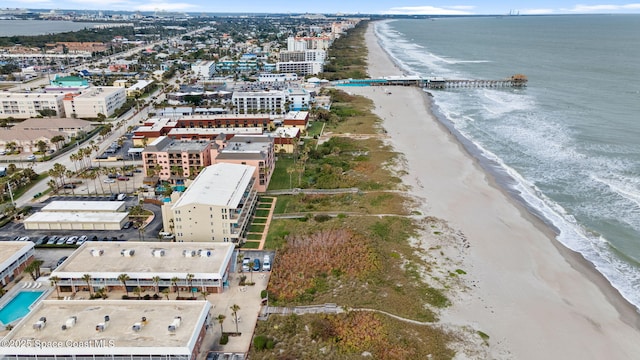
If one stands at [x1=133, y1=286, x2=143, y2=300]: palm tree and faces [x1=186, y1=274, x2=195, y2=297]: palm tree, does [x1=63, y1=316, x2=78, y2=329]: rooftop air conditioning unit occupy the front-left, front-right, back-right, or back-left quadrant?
back-right

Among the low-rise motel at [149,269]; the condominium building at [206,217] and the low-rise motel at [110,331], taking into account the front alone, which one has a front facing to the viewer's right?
the condominium building

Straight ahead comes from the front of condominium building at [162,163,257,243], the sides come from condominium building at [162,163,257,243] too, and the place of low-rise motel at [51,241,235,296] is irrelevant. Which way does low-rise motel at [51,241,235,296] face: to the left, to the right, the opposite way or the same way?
to the right

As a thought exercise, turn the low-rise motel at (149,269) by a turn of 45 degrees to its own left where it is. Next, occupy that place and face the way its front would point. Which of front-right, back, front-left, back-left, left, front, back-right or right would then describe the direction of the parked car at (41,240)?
back

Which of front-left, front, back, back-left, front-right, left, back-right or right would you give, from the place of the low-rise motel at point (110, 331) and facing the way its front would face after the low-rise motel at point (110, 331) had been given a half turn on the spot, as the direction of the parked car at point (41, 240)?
front

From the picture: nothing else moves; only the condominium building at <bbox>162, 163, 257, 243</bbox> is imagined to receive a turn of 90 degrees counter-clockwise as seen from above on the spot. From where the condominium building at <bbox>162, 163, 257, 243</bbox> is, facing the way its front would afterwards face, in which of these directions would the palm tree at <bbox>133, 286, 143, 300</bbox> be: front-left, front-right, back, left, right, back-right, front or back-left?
back-left

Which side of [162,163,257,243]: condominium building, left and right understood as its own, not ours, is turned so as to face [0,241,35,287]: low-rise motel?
back

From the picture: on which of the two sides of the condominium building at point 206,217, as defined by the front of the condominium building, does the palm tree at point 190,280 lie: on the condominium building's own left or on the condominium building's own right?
on the condominium building's own right
